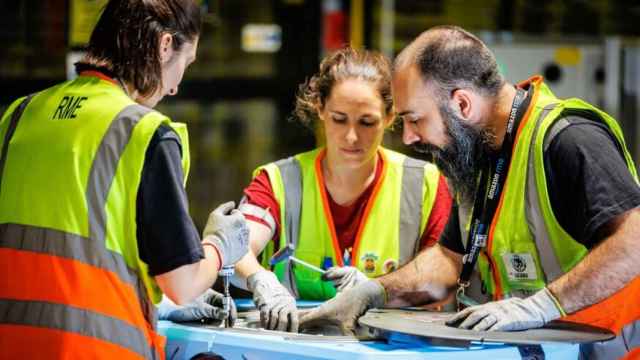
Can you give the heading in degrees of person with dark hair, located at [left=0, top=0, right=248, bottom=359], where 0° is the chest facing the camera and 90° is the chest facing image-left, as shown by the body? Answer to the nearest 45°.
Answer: approximately 225°

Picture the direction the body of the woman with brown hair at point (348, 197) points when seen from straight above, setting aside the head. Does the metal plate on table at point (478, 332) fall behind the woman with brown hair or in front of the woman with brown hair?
in front

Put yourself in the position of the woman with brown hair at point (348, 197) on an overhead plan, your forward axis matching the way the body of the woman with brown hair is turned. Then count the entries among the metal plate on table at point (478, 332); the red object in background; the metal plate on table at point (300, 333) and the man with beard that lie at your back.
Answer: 1

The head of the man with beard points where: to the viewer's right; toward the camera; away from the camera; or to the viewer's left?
to the viewer's left

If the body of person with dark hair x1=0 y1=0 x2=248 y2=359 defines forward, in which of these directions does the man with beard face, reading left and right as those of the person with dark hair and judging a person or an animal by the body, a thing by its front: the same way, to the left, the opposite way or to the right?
the opposite way

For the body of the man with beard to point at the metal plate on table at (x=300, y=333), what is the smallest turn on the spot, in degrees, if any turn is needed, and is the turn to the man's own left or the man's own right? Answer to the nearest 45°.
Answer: approximately 45° to the man's own right

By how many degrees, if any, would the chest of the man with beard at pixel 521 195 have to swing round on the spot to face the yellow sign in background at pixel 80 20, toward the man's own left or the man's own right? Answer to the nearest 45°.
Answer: approximately 90° to the man's own right

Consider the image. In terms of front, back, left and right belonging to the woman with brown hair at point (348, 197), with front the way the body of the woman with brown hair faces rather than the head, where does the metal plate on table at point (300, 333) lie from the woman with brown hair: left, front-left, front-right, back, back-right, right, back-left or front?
front

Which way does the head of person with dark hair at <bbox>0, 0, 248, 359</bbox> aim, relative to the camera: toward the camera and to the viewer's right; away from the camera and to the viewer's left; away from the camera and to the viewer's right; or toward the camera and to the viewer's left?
away from the camera and to the viewer's right

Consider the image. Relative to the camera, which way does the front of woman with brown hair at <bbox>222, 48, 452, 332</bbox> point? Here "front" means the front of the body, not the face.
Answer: toward the camera

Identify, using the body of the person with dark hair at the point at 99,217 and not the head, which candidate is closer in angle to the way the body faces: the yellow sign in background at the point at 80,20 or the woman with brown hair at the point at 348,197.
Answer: the woman with brown hair

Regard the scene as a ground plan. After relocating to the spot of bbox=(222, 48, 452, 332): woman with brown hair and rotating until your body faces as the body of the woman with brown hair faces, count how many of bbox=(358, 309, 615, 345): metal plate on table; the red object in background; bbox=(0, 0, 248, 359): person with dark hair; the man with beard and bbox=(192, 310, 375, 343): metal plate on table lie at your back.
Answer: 1

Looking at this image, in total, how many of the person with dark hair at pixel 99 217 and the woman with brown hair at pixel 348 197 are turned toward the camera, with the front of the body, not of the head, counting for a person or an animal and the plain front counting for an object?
1

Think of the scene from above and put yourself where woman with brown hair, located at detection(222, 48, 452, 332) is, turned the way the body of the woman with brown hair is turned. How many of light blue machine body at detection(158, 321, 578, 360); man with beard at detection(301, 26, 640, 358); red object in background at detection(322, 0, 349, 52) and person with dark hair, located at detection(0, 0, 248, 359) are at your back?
1

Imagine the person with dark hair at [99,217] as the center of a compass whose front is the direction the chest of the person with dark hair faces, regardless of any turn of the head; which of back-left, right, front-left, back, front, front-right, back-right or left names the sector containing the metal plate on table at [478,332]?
front-right
